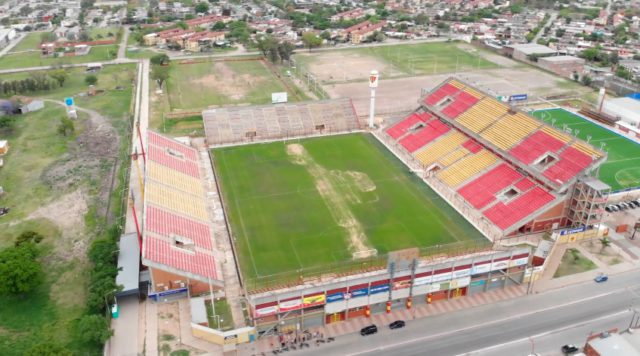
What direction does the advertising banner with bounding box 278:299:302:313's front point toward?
toward the camera

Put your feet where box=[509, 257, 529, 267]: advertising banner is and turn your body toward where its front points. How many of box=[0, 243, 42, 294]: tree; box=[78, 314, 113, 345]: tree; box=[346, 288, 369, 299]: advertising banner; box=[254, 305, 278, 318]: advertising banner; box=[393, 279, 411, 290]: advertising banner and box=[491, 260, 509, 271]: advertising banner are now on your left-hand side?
0

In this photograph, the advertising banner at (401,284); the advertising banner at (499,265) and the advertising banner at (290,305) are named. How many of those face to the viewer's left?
0

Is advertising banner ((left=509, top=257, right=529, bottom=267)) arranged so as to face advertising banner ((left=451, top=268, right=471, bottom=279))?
no

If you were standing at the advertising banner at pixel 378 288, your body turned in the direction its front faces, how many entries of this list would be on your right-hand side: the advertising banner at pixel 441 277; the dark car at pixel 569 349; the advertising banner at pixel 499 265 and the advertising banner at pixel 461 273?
0

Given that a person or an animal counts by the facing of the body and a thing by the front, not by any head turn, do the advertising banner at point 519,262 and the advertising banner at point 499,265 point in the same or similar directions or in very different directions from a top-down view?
same or similar directions

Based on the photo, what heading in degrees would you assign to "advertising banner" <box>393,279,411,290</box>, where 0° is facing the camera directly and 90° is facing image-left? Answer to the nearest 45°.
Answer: approximately 315°

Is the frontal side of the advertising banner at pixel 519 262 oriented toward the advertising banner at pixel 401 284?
no

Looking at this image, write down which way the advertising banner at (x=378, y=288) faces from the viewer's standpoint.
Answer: facing the viewer and to the right of the viewer

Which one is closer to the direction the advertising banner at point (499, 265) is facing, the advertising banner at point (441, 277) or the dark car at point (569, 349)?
the dark car

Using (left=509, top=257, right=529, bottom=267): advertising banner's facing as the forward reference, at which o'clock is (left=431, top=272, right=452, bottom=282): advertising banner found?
(left=431, top=272, right=452, bottom=282): advertising banner is roughly at 3 o'clock from (left=509, top=257, right=529, bottom=267): advertising banner.

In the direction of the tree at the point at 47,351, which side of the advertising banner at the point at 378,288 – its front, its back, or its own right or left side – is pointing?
right

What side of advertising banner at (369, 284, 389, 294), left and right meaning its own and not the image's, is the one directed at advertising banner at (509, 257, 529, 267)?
left

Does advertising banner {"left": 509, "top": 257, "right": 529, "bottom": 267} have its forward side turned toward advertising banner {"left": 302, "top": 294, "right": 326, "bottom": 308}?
no

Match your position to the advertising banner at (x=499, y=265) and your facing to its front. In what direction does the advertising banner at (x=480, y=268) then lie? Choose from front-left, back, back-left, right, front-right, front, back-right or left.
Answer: right

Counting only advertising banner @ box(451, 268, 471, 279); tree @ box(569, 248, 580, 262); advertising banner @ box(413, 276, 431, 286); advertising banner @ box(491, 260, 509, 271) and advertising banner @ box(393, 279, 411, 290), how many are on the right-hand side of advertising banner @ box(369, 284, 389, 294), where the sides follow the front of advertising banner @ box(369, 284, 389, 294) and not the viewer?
0

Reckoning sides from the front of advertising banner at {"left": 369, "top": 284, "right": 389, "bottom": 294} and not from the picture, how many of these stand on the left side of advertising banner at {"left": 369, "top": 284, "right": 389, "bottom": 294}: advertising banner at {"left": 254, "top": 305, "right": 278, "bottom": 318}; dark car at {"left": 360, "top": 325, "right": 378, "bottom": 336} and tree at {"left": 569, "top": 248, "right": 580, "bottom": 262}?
1

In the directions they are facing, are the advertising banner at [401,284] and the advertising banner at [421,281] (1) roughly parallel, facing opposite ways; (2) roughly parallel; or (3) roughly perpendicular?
roughly parallel

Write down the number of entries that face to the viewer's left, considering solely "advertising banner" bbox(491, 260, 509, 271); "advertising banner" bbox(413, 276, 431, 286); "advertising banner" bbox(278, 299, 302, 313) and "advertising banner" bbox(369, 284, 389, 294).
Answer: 0

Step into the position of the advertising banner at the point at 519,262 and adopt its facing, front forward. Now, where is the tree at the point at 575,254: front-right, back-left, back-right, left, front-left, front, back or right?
left
